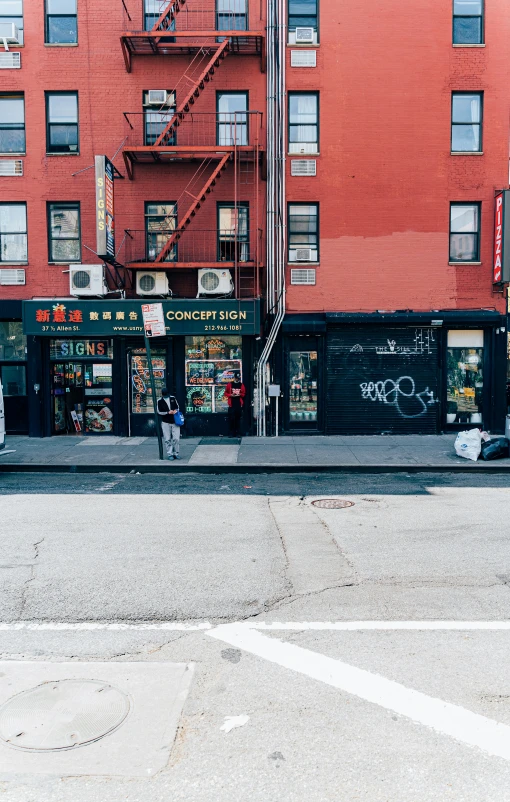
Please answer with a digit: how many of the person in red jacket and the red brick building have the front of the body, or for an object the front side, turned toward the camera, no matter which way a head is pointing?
2

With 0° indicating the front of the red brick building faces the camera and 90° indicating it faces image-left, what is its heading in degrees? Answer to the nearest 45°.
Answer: approximately 0°

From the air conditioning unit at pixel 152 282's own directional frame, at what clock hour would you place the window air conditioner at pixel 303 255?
The window air conditioner is roughly at 9 o'clock from the air conditioning unit.

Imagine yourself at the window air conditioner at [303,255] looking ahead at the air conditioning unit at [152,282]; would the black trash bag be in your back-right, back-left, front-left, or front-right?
back-left

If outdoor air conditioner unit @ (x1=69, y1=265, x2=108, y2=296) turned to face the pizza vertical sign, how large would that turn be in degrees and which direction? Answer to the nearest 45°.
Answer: approximately 90° to its left

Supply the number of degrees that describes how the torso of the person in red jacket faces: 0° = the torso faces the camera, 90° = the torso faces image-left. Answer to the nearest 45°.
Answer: approximately 0°

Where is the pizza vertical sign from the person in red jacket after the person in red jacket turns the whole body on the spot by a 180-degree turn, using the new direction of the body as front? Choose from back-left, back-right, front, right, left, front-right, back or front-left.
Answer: right

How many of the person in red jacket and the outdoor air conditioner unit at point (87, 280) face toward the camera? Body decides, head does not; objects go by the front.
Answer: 2
